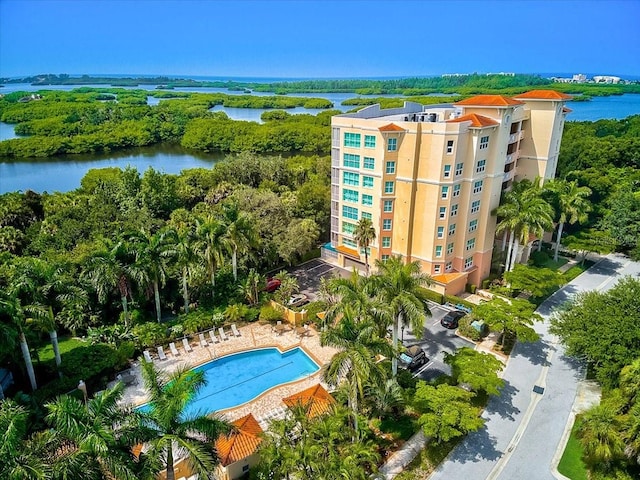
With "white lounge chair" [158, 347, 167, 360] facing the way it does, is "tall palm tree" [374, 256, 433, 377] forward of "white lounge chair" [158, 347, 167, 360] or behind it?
forward

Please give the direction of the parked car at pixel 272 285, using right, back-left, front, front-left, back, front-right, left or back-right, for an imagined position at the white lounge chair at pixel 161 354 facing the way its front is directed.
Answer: left

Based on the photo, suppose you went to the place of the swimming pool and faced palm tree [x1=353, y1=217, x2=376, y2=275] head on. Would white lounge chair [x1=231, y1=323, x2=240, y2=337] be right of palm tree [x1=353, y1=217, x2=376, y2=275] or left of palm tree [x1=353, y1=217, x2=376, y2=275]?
left

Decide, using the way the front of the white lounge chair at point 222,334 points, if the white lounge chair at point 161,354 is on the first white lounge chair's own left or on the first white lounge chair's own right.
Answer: on the first white lounge chair's own right

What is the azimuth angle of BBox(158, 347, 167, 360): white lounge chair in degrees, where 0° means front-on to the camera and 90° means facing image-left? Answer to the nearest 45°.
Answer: approximately 315°
